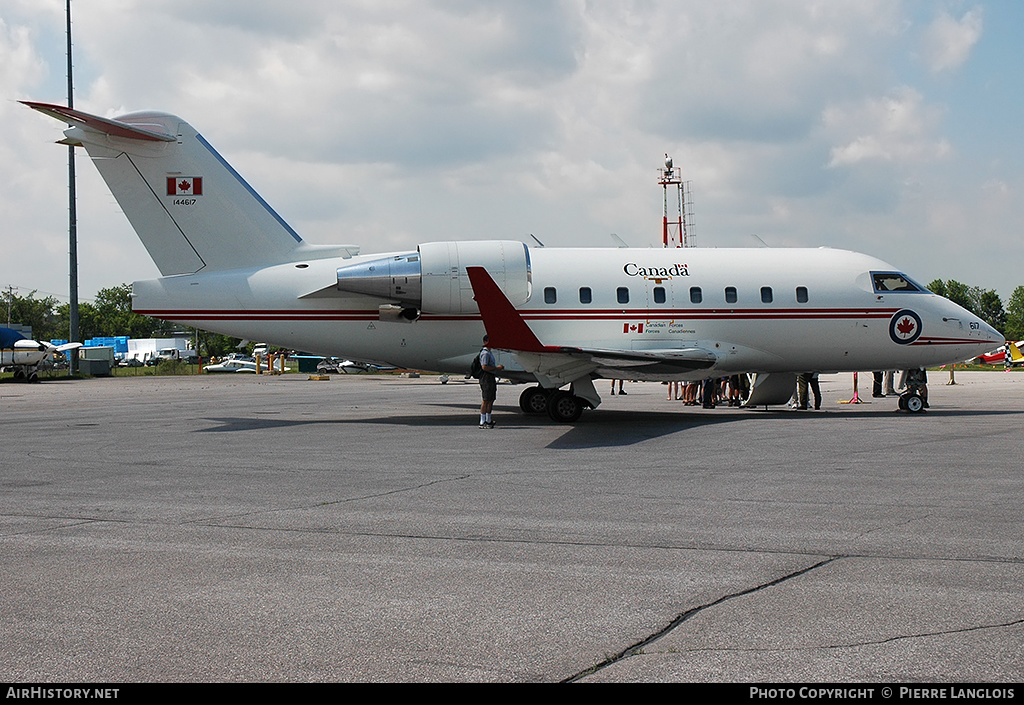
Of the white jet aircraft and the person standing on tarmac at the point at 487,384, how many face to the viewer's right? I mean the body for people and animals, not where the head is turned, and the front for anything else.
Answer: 2

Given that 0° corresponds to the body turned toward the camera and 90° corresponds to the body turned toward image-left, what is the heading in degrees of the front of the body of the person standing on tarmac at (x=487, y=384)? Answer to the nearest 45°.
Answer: approximately 270°

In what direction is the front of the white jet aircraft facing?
to the viewer's right
